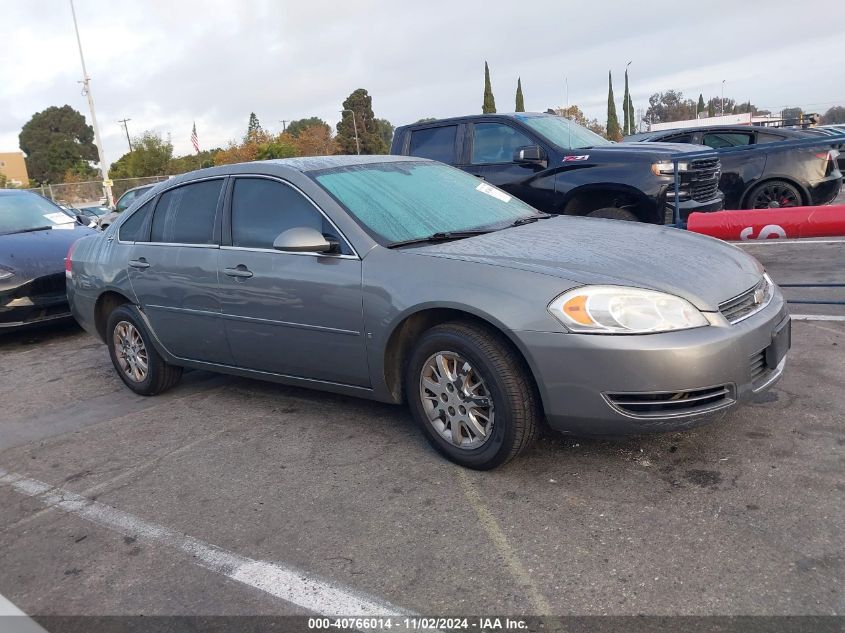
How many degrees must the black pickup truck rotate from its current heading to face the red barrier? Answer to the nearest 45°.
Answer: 0° — it already faces it

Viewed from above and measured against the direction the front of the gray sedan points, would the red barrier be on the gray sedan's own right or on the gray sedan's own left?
on the gray sedan's own left

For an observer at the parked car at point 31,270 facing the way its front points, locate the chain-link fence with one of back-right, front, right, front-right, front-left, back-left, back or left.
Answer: back-left

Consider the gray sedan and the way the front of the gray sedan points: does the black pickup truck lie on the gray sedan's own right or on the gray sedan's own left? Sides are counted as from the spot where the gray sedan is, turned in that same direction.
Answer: on the gray sedan's own left

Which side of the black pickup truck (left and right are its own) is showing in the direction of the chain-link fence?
back

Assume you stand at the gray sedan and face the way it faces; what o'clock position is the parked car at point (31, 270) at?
The parked car is roughly at 6 o'clock from the gray sedan.

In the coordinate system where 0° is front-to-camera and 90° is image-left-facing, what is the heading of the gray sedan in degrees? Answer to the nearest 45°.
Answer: approximately 315°
